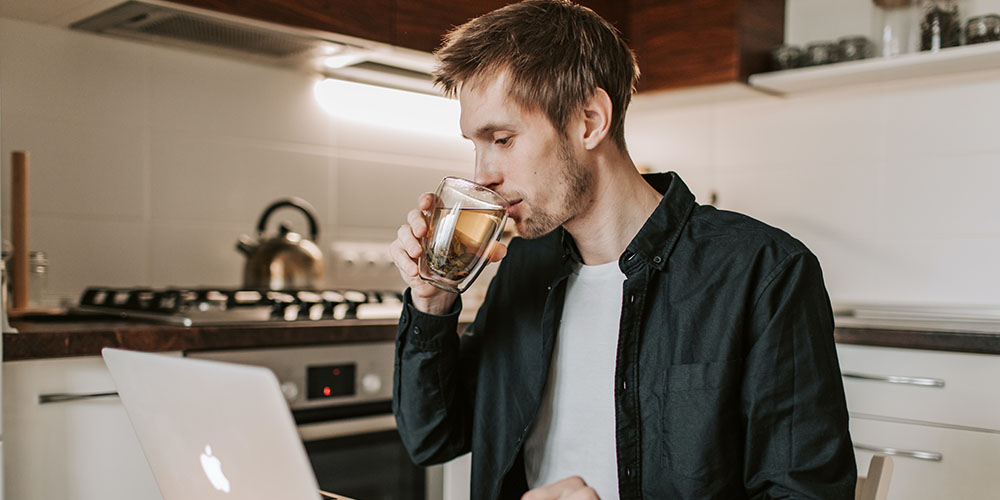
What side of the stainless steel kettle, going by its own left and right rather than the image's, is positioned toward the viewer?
left

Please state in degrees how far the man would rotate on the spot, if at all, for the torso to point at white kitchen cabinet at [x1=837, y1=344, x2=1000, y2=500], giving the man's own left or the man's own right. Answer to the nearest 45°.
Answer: approximately 180°

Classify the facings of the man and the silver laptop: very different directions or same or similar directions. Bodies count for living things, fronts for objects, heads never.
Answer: very different directions

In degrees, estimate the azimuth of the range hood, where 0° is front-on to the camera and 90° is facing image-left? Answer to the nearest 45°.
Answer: approximately 315°

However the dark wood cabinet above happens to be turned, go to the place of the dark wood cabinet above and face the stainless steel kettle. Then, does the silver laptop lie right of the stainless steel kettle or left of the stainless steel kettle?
left

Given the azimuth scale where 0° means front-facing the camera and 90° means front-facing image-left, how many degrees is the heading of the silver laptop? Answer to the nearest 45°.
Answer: approximately 225°

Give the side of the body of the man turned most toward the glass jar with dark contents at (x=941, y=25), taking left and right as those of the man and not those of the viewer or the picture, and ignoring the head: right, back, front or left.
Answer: back

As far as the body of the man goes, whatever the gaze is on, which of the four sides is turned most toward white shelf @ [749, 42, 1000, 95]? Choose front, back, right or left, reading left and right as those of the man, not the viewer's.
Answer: back
